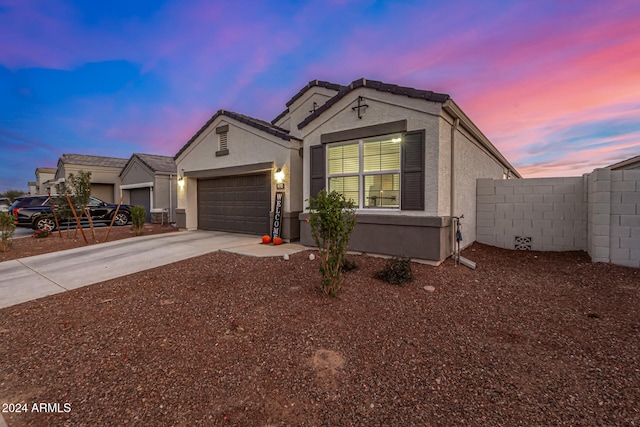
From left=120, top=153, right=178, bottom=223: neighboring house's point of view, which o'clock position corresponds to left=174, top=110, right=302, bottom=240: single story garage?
The single story garage is roughly at 10 o'clock from the neighboring house.

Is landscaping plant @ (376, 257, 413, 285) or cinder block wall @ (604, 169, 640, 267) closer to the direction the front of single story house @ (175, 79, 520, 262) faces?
the landscaping plant

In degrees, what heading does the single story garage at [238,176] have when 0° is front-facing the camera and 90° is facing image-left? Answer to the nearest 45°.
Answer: approximately 45°

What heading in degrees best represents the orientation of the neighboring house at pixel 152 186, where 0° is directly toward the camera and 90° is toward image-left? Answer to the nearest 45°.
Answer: approximately 45°

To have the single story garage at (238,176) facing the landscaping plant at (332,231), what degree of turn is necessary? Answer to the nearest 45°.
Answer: approximately 45° to its left

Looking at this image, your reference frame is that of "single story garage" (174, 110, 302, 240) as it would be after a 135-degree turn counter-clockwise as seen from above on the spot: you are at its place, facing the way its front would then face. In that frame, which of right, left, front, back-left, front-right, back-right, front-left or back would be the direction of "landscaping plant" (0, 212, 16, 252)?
back

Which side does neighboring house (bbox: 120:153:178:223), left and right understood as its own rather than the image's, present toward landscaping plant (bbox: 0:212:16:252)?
front

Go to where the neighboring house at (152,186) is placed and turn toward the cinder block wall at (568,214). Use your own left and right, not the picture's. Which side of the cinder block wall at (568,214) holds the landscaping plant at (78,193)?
right

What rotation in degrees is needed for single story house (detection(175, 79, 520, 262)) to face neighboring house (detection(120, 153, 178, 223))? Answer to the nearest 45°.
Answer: approximately 90° to its right

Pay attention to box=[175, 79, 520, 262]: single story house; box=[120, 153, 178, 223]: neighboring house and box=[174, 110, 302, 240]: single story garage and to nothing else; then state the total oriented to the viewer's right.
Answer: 0

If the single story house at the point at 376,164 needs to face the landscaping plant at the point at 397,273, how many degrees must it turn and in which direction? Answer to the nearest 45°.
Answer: approximately 45° to its left

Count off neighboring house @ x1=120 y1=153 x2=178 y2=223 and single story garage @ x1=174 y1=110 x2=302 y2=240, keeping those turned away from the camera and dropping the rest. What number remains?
0

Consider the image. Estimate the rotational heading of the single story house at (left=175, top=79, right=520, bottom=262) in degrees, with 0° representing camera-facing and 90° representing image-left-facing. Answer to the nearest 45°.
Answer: approximately 45°

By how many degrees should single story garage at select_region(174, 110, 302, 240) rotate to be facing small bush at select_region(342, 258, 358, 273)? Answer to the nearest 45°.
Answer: approximately 45° to its left

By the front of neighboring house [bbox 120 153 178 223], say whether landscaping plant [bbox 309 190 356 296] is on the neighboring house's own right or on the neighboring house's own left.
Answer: on the neighboring house's own left

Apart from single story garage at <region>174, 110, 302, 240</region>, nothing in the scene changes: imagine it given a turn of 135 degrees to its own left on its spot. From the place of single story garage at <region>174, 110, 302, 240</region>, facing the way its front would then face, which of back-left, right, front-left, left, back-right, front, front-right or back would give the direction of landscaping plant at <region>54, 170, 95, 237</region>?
back
